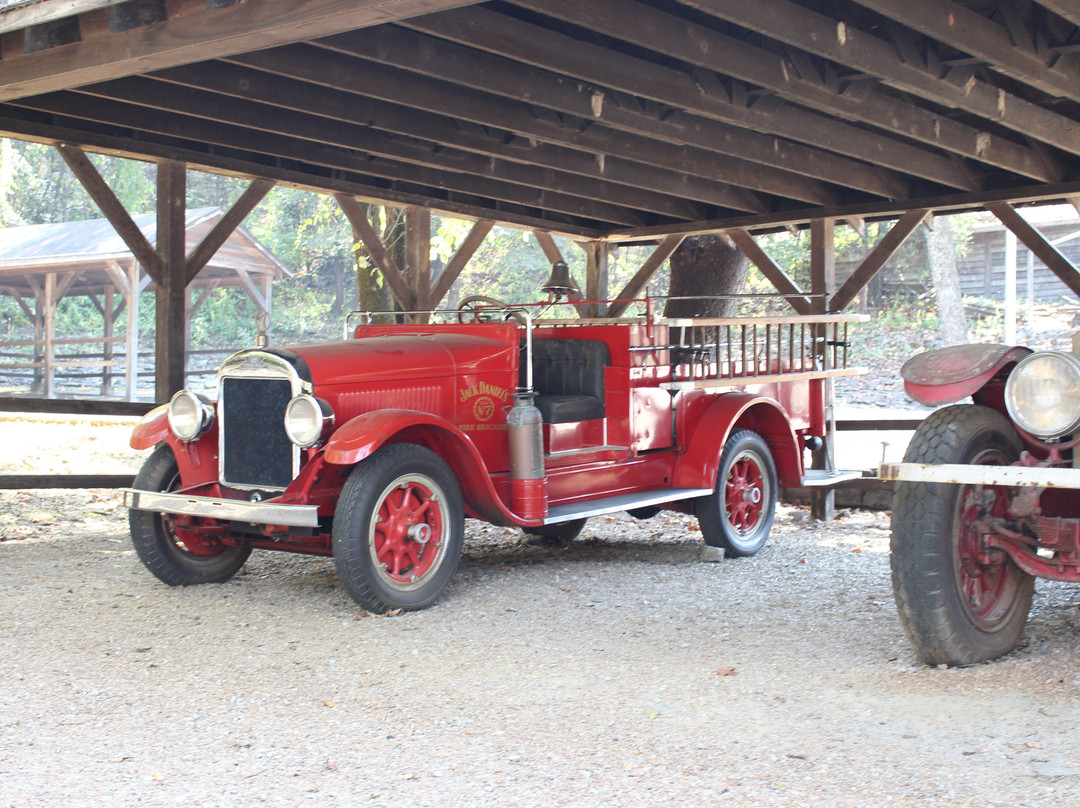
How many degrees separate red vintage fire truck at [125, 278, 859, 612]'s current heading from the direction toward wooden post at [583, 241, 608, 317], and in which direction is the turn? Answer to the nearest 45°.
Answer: approximately 135° to its right

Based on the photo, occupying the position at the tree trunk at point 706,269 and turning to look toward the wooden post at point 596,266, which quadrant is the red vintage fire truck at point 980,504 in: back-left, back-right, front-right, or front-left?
front-left

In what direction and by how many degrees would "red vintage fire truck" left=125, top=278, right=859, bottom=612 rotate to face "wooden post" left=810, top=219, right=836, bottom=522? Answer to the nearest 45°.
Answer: approximately 180°

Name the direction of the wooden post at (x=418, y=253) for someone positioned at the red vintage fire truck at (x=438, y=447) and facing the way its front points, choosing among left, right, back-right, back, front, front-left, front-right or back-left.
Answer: back-right

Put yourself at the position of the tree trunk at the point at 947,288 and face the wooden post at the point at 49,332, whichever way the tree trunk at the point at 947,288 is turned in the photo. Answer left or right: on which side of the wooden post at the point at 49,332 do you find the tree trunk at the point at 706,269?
left

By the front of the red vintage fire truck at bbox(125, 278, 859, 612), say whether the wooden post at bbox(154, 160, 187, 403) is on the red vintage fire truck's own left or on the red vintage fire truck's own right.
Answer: on the red vintage fire truck's own right

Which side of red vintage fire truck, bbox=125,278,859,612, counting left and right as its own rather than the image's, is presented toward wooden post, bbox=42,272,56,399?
right

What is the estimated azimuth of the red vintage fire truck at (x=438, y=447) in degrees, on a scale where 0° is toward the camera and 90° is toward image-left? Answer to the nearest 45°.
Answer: approximately 45°

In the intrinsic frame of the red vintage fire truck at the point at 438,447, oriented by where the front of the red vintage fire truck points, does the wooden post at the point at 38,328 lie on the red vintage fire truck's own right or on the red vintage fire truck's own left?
on the red vintage fire truck's own right
